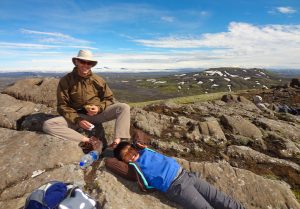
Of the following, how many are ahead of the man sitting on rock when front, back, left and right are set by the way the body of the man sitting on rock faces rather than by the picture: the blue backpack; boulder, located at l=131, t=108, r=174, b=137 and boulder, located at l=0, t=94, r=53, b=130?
1

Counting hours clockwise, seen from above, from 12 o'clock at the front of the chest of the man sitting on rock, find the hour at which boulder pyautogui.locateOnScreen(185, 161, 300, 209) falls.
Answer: The boulder is roughly at 10 o'clock from the man sitting on rock.

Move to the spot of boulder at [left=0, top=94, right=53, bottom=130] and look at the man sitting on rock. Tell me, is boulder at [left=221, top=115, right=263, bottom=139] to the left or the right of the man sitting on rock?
left

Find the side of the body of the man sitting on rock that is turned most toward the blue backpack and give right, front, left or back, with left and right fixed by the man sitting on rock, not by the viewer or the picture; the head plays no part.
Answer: front

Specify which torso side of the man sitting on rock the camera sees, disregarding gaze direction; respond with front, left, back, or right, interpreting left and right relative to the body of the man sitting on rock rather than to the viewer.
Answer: front

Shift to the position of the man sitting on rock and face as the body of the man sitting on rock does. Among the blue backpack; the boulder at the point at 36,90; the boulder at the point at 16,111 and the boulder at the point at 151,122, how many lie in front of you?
1

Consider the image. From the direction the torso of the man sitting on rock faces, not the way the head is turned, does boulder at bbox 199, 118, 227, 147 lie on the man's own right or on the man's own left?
on the man's own left

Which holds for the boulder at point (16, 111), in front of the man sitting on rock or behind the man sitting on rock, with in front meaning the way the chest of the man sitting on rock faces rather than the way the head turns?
behind

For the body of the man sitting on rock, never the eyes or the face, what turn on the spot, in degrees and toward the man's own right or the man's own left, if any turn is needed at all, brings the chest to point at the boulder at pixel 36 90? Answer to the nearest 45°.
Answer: approximately 135° to the man's own right

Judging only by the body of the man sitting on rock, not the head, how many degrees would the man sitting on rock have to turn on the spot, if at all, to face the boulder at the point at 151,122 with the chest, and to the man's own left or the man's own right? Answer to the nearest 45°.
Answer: approximately 135° to the man's own left
